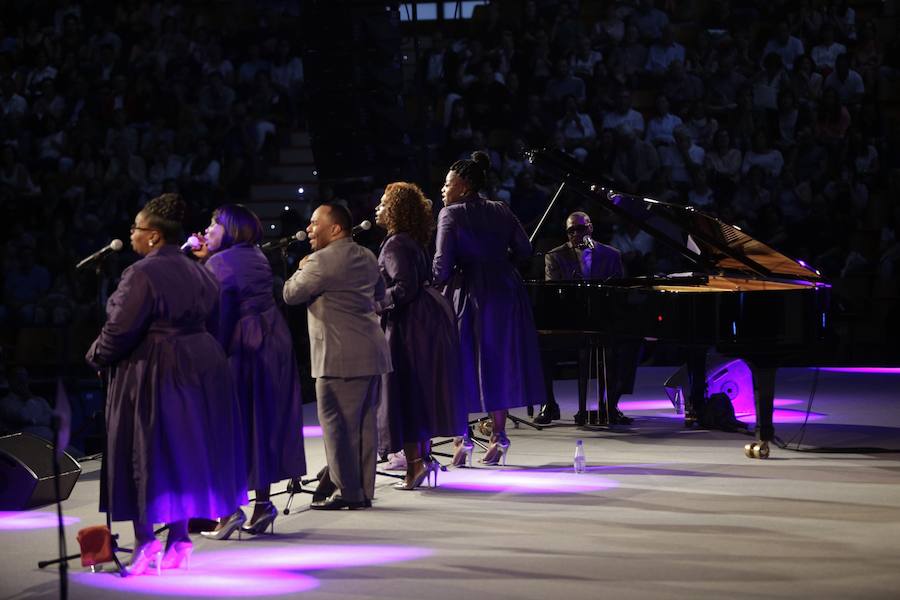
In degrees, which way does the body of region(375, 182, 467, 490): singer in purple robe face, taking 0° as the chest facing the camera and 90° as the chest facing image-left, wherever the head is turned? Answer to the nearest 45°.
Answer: approximately 90°

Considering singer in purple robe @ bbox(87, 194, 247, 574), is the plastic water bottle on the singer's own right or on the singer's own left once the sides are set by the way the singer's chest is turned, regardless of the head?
on the singer's own right

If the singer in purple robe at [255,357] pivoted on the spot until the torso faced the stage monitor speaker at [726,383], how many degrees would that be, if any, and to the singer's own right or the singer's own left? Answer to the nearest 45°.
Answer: approximately 135° to the singer's own right

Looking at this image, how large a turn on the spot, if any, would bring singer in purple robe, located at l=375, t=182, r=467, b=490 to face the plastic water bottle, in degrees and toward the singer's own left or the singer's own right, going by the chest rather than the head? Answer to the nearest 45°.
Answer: approximately 135° to the singer's own right

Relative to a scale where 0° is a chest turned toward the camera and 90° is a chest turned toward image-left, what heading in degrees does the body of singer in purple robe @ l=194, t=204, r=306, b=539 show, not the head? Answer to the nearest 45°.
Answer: approximately 90°

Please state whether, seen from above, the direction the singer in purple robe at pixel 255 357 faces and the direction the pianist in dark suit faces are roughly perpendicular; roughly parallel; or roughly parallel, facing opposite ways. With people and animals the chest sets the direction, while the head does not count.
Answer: roughly perpendicular

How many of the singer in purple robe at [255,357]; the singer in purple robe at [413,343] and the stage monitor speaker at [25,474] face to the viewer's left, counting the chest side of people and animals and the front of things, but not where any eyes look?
2

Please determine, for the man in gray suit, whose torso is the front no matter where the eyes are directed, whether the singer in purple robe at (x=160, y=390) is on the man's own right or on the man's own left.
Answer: on the man's own left

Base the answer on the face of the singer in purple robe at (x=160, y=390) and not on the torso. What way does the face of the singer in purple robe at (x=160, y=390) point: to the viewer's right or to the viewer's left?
to the viewer's left
